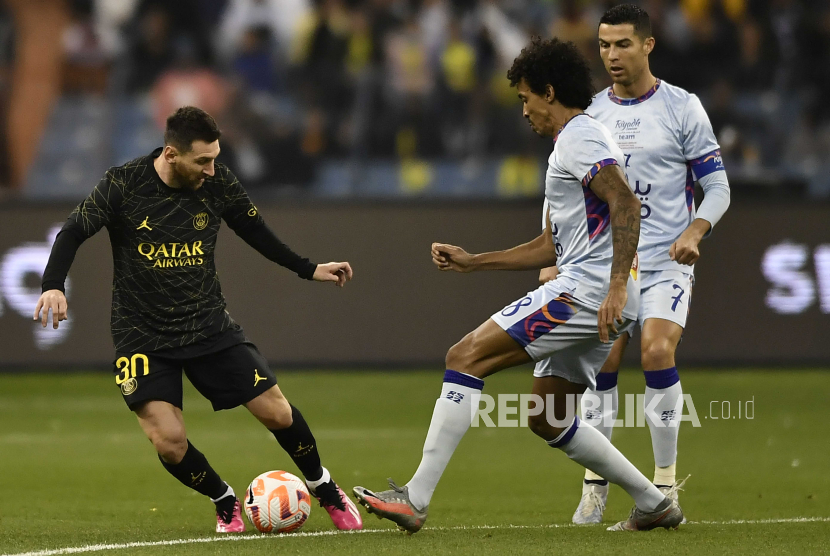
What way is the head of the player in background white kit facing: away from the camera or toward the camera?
toward the camera

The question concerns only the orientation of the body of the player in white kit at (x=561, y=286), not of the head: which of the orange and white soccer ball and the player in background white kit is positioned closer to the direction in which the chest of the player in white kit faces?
the orange and white soccer ball

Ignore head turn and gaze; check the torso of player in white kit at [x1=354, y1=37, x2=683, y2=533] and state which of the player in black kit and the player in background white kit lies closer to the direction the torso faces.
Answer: the player in black kit

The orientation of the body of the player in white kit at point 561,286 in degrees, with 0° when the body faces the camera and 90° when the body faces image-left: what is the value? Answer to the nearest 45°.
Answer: approximately 90°

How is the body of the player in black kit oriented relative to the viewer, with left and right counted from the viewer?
facing the viewer

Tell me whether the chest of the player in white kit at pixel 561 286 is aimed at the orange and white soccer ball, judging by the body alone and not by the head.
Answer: yes

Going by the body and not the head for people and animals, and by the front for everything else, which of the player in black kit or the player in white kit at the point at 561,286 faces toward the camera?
the player in black kit

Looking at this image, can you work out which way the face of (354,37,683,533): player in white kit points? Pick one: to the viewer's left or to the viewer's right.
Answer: to the viewer's left

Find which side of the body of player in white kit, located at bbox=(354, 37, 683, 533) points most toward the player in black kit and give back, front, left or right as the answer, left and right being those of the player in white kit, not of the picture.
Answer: front

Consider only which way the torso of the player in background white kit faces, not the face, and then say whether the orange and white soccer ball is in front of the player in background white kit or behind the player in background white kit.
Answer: in front

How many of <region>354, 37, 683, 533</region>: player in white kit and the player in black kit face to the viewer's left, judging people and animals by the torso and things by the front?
1
